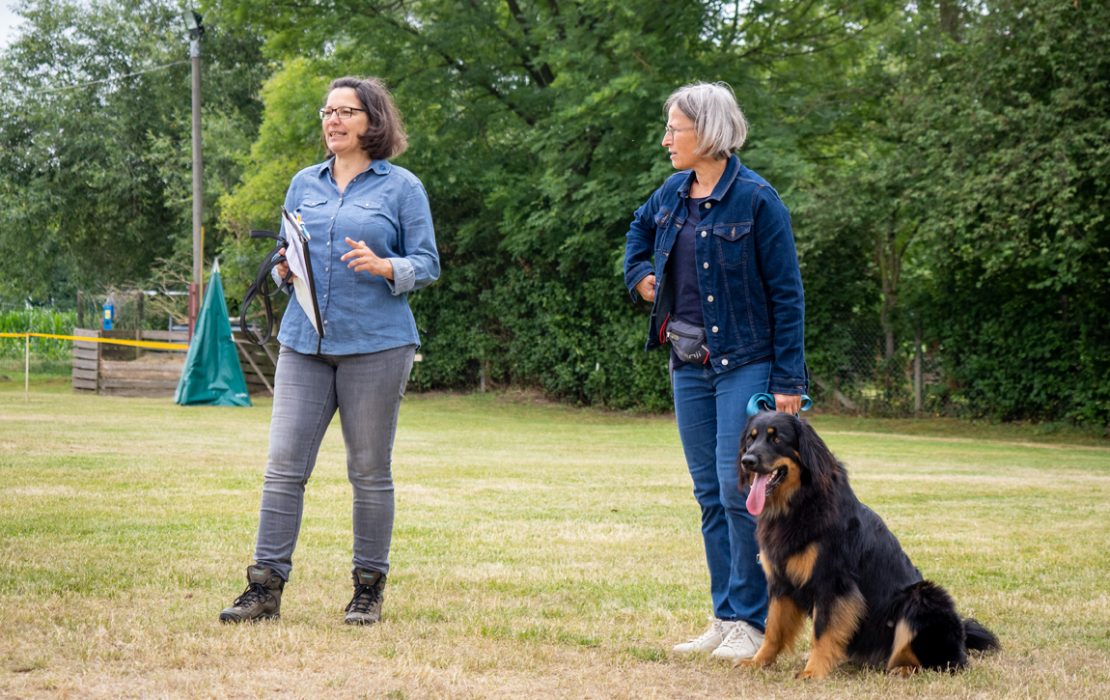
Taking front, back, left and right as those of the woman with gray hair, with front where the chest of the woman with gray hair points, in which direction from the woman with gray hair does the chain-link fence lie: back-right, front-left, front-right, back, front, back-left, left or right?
back-right

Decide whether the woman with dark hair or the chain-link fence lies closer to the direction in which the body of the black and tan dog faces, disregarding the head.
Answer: the woman with dark hair

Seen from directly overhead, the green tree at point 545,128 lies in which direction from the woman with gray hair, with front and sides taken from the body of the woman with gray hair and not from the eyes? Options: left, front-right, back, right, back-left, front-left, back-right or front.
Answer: back-right

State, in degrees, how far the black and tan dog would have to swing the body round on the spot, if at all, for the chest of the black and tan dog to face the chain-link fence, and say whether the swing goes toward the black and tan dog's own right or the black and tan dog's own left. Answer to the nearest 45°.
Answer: approximately 135° to the black and tan dog's own right

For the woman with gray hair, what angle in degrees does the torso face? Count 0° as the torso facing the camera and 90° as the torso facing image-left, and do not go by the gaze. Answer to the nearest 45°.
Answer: approximately 45°

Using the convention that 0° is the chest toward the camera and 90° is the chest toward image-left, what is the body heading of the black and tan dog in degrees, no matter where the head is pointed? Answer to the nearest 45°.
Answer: approximately 45°

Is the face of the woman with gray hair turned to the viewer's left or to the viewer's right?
to the viewer's left

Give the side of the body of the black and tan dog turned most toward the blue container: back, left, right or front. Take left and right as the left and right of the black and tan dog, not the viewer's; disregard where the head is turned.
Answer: right

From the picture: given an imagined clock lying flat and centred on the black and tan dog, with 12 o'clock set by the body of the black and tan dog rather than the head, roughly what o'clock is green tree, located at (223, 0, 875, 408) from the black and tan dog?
The green tree is roughly at 4 o'clock from the black and tan dog.

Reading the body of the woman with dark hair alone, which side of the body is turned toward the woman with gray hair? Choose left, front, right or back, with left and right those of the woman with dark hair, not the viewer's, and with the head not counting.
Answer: left
